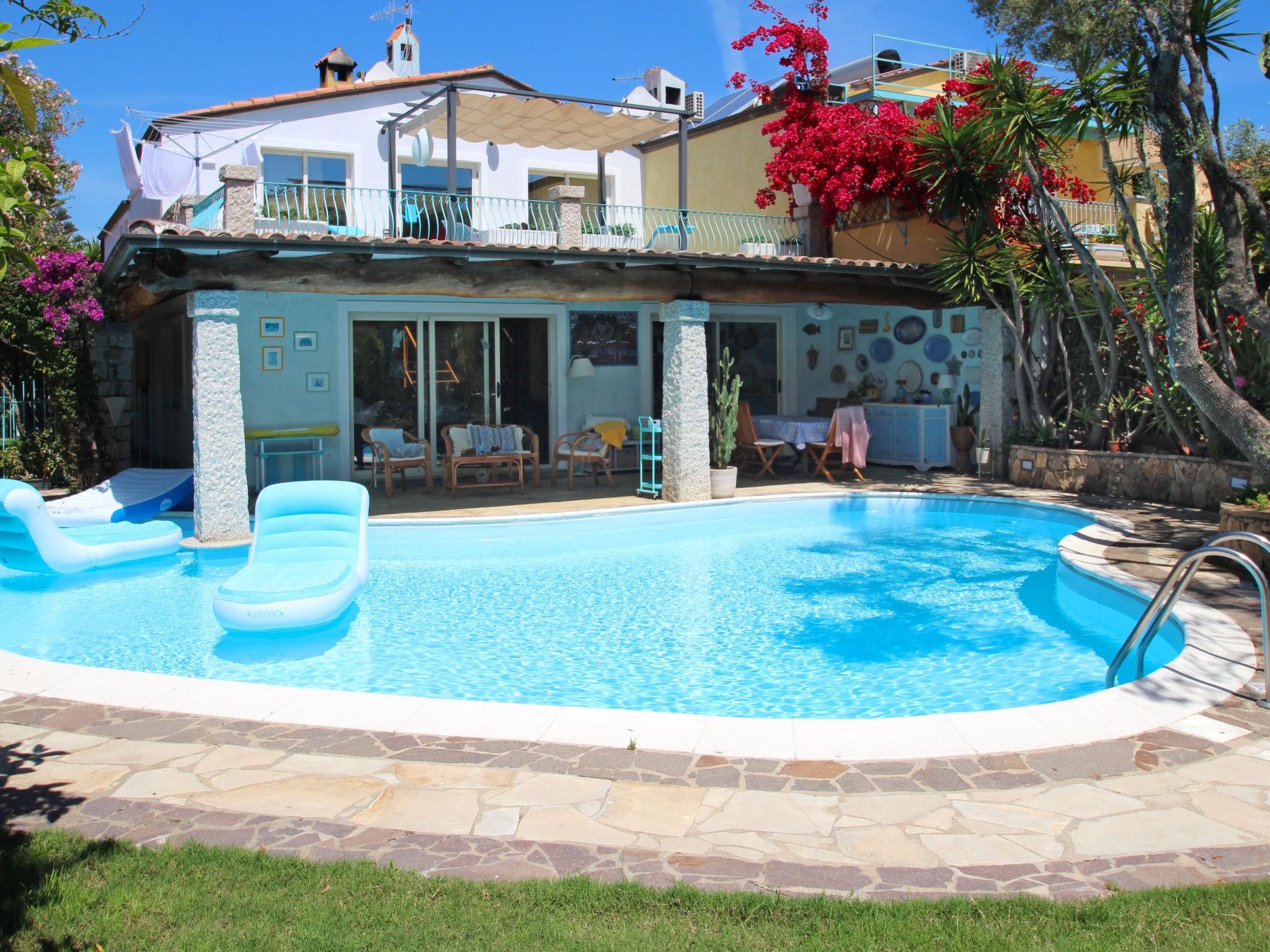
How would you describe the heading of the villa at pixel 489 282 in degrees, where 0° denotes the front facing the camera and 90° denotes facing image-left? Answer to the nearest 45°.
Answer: approximately 0°

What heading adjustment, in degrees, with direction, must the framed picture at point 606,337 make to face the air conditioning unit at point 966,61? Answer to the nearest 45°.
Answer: approximately 90° to its left

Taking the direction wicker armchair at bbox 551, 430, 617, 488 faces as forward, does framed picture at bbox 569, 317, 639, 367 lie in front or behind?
behind

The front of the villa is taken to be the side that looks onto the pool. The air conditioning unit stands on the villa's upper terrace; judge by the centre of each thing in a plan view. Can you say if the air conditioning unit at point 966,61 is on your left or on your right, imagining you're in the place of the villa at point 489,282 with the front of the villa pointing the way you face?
on your left

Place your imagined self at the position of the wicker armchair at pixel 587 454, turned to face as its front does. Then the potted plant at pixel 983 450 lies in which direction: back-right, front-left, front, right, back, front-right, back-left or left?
back-left

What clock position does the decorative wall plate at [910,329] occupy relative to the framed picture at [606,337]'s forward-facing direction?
The decorative wall plate is roughly at 9 o'clock from the framed picture.

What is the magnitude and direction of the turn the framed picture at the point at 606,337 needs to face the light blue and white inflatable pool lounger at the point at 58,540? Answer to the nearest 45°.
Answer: approximately 45° to its right
